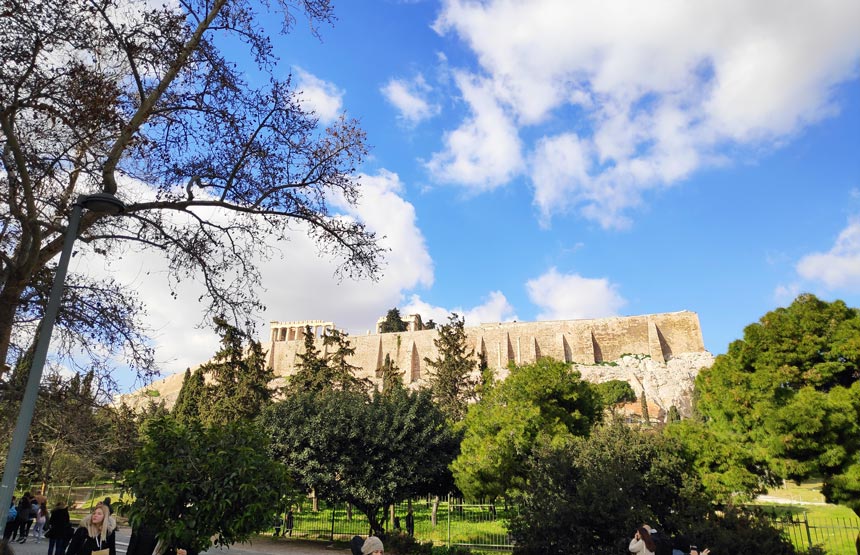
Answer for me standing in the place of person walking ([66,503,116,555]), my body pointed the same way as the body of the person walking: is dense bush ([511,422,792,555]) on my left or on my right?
on my left

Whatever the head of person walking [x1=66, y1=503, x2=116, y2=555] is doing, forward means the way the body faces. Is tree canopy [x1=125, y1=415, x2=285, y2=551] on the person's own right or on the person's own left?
on the person's own left

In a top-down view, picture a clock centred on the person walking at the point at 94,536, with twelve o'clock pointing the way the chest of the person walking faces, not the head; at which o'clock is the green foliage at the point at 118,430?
The green foliage is roughly at 6 o'clock from the person walking.

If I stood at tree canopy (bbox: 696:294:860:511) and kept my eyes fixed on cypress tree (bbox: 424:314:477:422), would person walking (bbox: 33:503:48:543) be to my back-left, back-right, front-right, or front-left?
front-left

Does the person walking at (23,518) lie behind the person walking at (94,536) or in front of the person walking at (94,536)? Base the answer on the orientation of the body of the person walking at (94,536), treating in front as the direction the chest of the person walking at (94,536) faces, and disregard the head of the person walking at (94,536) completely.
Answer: behind

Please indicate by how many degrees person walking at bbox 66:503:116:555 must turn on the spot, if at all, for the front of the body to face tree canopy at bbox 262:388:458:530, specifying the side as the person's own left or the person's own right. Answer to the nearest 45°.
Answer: approximately 135° to the person's own left

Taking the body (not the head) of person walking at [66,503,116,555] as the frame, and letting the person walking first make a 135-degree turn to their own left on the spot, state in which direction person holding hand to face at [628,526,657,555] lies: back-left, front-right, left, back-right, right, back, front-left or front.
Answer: front-right

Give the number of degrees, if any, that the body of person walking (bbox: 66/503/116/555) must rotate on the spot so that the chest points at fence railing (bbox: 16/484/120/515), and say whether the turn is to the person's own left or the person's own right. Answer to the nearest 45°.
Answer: approximately 180°

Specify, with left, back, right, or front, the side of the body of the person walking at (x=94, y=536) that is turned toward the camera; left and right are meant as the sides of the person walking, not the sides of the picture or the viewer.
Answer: front

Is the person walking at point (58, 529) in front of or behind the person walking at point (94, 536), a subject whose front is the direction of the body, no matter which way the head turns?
behind
